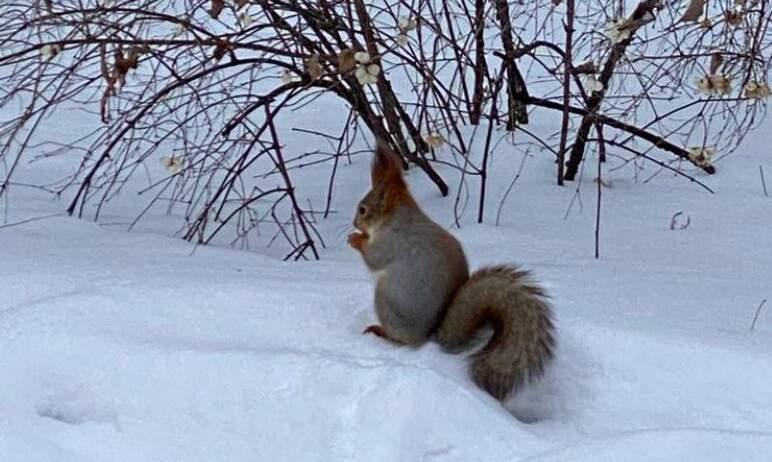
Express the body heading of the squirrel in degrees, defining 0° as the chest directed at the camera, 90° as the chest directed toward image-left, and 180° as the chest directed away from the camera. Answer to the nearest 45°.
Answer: approximately 90°

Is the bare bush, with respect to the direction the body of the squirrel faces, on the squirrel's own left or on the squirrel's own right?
on the squirrel's own right
